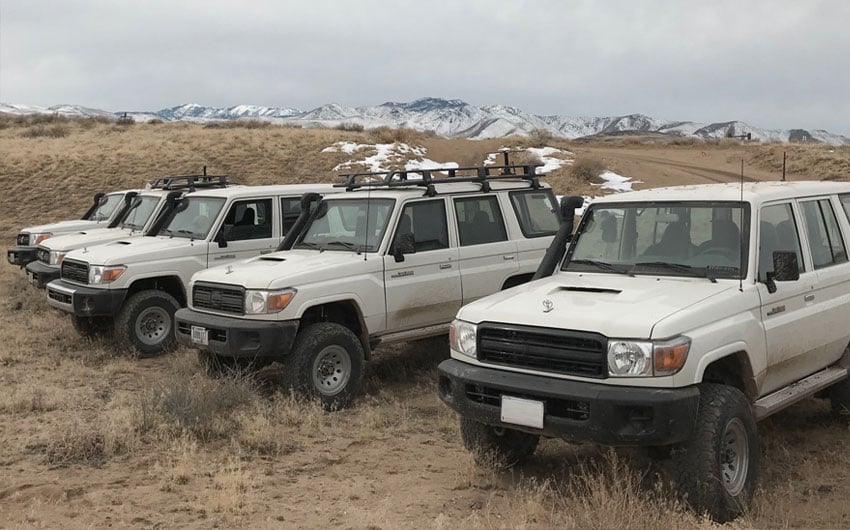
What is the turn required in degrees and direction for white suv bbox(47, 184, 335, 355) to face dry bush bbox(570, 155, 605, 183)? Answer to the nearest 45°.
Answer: approximately 180°

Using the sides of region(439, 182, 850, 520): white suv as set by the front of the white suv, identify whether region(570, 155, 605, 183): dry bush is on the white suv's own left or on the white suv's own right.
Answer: on the white suv's own right

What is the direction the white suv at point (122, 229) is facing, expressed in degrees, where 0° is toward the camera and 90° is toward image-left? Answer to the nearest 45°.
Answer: approximately 45°

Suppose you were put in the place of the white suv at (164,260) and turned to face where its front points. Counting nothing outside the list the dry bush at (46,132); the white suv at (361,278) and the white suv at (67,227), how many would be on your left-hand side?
1

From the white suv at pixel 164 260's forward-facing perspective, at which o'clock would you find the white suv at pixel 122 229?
the white suv at pixel 122 229 is roughly at 4 o'clock from the white suv at pixel 164 260.

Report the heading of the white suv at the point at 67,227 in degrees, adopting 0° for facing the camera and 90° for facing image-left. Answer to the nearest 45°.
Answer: approximately 45°

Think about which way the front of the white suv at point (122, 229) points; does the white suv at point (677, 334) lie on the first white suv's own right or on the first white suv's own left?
on the first white suv's own left

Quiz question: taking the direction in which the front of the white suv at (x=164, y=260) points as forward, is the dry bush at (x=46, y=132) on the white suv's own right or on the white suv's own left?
on the white suv's own right

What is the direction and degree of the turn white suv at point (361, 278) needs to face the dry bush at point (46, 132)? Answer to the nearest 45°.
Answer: approximately 90° to its right

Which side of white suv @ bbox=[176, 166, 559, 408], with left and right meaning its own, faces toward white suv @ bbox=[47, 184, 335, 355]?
right

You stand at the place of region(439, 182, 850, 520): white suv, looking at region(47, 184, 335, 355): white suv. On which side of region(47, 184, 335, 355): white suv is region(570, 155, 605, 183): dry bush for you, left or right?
right

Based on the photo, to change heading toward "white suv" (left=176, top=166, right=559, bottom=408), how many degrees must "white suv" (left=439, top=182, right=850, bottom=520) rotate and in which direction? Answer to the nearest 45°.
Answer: approximately 90° to its right

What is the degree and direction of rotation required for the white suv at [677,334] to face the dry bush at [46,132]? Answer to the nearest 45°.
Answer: approximately 90° to its right
